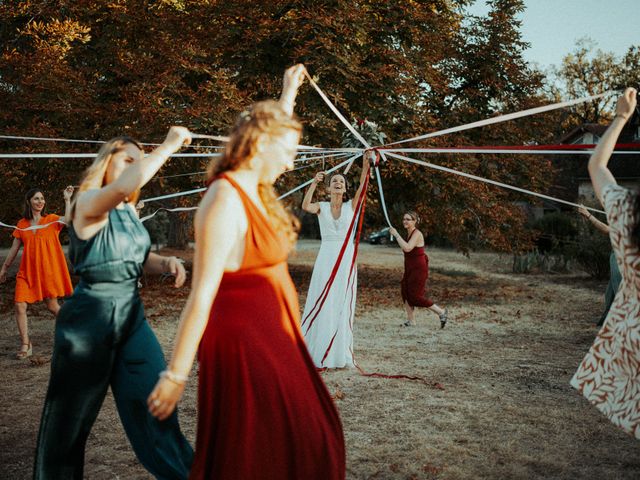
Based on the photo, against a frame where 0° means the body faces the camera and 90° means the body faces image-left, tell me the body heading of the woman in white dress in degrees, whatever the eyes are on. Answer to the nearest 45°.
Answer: approximately 0°

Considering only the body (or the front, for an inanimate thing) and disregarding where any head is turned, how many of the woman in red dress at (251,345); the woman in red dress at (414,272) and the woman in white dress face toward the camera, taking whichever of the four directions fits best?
1

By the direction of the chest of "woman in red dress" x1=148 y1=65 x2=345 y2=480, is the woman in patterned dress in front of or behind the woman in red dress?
in front

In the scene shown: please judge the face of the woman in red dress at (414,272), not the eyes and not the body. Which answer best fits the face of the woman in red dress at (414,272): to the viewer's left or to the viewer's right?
to the viewer's left

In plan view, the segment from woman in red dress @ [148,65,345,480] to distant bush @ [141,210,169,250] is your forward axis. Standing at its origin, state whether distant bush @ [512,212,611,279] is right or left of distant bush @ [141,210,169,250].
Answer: right

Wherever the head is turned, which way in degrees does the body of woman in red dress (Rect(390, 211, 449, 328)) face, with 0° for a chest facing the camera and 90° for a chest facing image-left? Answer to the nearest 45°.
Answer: approximately 90°

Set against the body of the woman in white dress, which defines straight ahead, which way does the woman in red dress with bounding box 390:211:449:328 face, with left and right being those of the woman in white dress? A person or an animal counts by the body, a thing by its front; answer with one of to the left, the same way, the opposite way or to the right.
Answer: to the right

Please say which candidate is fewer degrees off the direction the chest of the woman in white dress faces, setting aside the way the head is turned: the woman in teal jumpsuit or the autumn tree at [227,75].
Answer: the woman in teal jumpsuit
